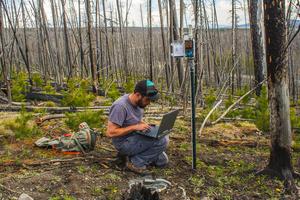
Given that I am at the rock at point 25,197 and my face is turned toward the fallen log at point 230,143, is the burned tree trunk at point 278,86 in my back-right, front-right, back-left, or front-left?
front-right

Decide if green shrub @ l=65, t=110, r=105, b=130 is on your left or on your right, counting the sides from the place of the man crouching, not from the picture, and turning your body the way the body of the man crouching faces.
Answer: on your left

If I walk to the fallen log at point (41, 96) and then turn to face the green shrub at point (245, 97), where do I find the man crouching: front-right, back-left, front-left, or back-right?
front-right

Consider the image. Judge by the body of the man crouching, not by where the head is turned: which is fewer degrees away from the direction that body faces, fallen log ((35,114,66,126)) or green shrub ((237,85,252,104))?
the green shrub

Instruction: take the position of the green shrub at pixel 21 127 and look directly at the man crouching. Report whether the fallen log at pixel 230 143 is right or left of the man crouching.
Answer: left

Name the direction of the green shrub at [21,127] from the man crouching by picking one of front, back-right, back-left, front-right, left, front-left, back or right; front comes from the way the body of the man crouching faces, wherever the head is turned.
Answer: back-left

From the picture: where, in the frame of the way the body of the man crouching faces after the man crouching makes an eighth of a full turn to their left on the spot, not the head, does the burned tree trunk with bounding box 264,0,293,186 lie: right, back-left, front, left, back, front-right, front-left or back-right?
front-right

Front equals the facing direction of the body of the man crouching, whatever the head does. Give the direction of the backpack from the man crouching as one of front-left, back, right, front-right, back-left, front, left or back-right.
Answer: back-left

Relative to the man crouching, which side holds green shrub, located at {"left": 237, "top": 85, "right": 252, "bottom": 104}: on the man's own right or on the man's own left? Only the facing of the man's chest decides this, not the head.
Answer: on the man's own left

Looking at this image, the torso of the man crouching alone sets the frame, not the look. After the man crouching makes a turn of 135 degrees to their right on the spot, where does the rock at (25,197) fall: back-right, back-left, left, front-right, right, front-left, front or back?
front

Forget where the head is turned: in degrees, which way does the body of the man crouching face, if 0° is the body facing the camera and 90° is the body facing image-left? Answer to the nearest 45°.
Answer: approximately 270°

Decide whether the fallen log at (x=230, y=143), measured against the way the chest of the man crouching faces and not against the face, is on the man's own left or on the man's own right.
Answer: on the man's own left
